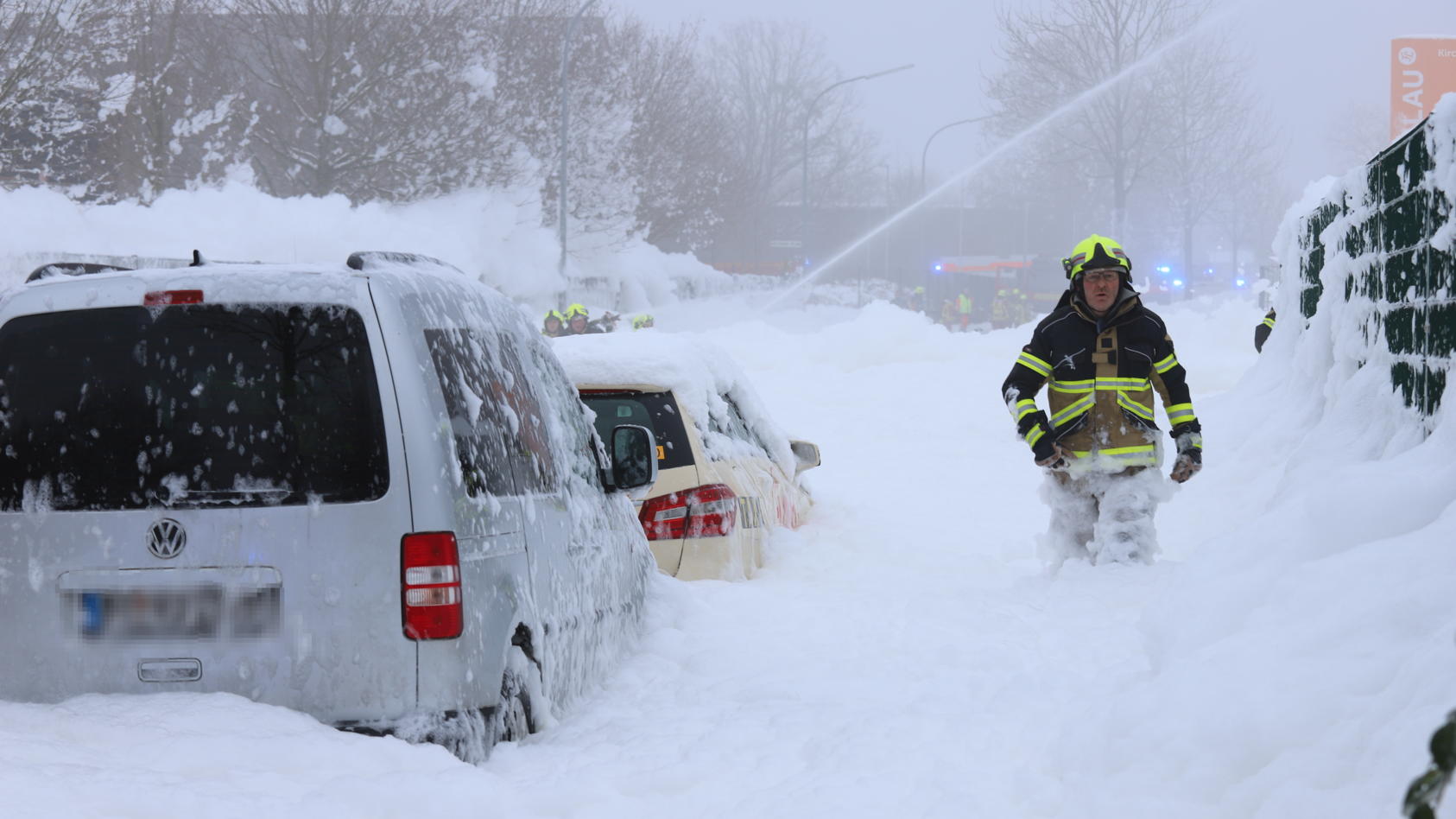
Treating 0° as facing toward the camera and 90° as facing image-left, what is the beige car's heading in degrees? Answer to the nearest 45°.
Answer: approximately 225°

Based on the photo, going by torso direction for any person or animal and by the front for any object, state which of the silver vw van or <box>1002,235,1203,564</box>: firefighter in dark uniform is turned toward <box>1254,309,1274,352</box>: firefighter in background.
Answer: the silver vw van

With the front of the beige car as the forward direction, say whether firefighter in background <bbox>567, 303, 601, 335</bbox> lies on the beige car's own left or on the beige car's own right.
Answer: on the beige car's own left

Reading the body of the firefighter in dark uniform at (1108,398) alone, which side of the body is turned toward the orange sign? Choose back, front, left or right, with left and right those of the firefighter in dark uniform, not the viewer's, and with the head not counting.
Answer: back

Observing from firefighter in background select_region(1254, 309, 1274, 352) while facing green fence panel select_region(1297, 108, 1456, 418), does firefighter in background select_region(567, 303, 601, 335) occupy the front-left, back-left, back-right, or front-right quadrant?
back-right

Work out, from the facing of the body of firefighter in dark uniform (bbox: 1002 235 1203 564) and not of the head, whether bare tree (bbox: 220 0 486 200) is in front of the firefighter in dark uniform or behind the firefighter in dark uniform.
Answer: behind

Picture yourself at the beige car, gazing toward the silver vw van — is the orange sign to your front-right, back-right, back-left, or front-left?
back-left

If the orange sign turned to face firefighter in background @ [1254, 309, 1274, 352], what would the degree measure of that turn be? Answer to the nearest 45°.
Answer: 0° — it already faces them

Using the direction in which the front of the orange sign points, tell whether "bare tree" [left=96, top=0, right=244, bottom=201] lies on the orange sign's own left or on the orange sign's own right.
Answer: on the orange sign's own right
